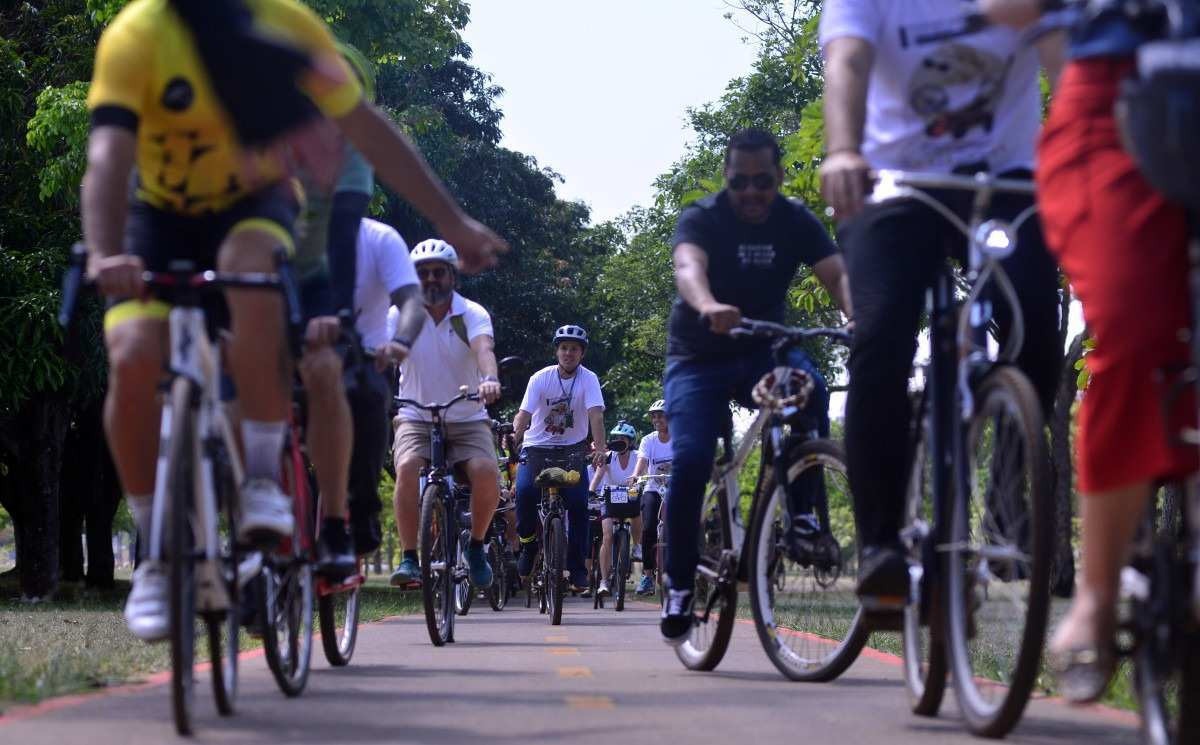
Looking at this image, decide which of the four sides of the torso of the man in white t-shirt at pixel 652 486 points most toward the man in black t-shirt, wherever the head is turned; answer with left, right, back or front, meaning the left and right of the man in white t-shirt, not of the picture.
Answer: front

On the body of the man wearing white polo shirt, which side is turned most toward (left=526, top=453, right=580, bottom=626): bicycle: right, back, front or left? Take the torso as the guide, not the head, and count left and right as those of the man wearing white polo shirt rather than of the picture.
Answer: back

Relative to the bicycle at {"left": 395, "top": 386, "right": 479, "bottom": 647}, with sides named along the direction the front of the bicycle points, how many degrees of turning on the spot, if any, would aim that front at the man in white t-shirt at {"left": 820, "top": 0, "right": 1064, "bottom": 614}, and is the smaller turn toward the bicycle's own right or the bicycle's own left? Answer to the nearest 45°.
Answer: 0° — it already faces them

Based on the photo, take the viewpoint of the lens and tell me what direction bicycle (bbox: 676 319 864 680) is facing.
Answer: facing the viewer and to the right of the viewer

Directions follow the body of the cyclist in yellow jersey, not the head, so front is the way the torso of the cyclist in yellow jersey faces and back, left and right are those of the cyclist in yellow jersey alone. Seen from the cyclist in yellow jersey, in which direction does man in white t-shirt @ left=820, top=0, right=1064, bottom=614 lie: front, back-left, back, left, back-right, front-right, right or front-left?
left

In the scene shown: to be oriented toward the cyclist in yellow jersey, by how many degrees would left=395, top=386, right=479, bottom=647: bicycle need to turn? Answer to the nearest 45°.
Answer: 0° — it already faces them

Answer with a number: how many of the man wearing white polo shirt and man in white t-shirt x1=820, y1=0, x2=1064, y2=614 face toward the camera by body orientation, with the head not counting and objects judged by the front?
2

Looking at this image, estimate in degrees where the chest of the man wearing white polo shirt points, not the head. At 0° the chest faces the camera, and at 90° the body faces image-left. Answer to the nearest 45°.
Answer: approximately 0°

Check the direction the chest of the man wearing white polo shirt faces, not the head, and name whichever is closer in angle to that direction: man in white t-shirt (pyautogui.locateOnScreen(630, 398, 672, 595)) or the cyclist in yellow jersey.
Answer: the cyclist in yellow jersey

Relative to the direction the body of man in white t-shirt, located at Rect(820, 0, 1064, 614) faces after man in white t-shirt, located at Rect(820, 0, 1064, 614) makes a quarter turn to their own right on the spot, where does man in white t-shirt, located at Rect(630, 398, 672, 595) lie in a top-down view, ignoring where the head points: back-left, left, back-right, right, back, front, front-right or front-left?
right
